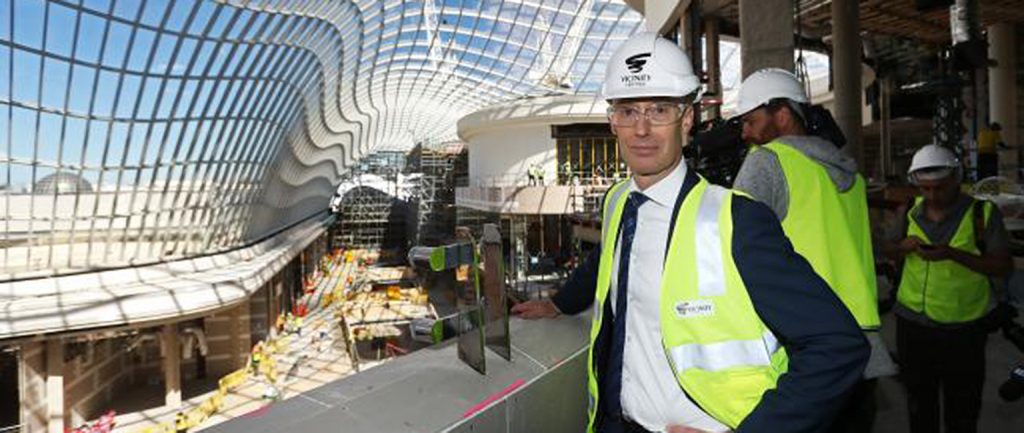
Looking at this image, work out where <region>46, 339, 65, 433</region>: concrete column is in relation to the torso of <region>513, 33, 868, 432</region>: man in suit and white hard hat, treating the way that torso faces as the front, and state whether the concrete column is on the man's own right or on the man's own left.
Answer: on the man's own right

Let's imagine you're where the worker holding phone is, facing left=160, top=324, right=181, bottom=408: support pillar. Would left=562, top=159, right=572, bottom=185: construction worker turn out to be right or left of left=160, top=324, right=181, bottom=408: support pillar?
right

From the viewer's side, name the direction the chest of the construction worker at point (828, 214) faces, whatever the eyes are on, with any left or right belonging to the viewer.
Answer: facing away from the viewer and to the left of the viewer

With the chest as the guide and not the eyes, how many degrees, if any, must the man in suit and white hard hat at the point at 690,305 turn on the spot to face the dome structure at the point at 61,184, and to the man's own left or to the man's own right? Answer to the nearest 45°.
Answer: approximately 90° to the man's own right

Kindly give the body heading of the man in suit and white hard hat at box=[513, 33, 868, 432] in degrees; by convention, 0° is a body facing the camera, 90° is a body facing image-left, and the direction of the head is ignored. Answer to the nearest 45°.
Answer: approximately 45°

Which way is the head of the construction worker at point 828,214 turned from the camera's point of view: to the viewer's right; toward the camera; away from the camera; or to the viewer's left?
to the viewer's left

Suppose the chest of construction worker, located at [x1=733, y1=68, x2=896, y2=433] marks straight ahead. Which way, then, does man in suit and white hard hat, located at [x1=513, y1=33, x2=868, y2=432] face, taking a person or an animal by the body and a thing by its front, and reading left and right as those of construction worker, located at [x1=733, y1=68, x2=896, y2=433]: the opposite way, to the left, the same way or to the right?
to the left

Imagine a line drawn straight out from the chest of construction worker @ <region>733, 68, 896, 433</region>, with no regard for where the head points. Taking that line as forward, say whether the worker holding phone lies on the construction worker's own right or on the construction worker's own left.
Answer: on the construction worker's own right
